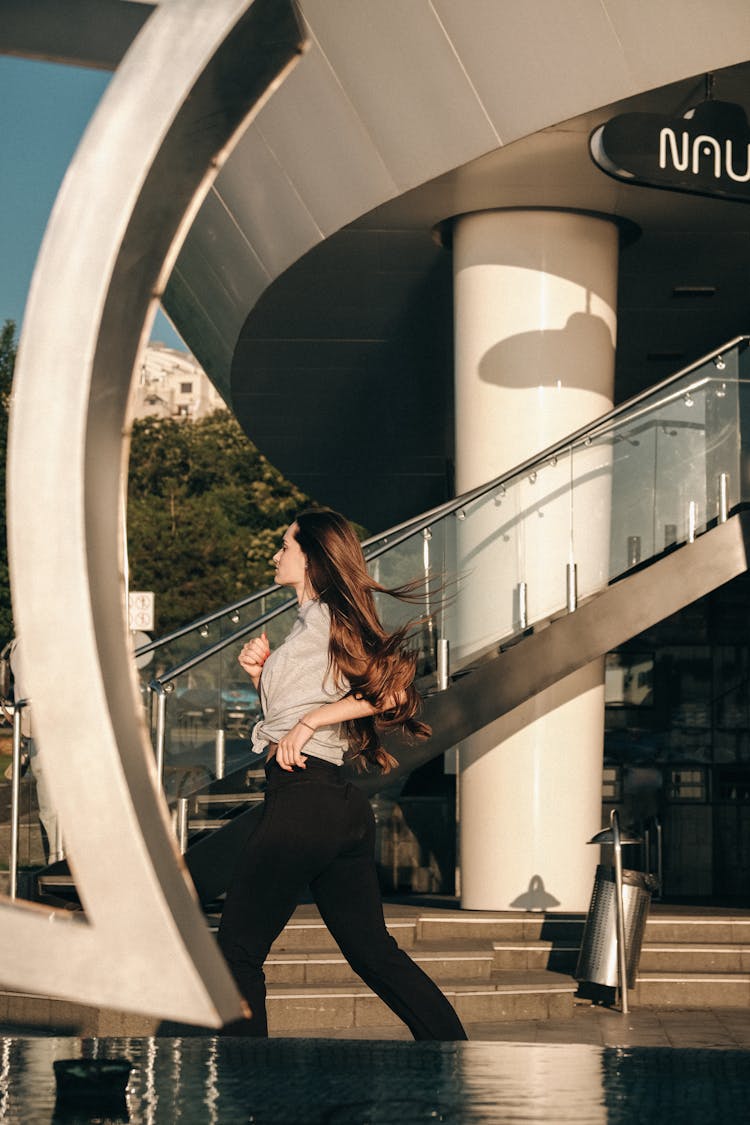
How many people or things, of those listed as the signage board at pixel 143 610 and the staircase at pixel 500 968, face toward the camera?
2

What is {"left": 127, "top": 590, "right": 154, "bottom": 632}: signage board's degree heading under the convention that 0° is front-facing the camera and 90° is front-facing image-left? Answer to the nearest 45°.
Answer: approximately 0°

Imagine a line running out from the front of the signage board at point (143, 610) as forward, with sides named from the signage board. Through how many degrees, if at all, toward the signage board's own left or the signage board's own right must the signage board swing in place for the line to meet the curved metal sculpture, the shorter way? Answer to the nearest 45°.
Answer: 0° — it already faces it
